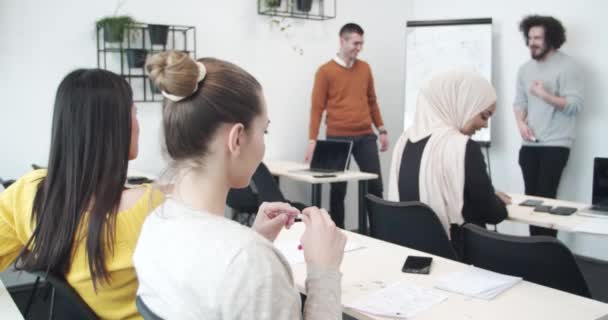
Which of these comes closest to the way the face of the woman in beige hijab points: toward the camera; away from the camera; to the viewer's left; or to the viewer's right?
to the viewer's right

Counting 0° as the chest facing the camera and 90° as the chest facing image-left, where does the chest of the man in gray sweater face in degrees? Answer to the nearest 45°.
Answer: approximately 45°

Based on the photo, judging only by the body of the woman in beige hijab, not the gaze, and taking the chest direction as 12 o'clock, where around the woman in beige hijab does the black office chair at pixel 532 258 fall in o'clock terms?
The black office chair is roughly at 4 o'clock from the woman in beige hijab.

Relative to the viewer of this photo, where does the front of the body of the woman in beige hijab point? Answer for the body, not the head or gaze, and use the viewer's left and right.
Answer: facing away from the viewer and to the right of the viewer

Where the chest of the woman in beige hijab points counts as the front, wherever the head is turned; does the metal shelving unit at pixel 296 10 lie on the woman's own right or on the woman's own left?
on the woman's own left

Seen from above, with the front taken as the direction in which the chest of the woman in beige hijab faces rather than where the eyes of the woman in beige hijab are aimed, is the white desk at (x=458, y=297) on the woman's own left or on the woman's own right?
on the woman's own right

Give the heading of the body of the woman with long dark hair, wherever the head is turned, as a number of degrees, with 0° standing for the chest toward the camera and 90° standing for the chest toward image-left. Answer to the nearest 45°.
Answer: approximately 225°
